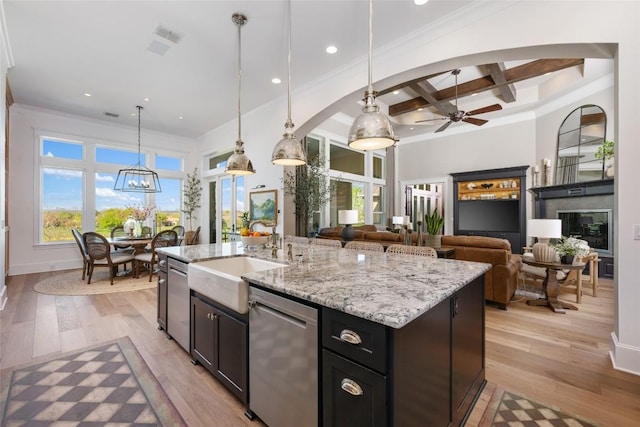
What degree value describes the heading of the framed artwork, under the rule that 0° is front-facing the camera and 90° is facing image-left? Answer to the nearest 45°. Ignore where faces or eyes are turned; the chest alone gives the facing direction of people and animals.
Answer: approximately 45°

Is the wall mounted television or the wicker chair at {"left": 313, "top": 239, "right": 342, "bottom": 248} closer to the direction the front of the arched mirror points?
the wicker chair

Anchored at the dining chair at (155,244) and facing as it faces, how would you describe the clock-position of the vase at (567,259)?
The vase is roughly at 6 o'clock from the dining chair.

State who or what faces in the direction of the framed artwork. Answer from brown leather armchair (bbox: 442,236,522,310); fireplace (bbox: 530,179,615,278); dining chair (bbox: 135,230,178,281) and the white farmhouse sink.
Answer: the fireplace

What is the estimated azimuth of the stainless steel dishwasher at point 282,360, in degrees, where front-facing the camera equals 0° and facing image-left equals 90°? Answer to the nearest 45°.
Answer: approximately 45°

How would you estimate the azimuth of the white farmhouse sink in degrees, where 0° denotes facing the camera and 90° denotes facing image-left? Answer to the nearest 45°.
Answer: approximately 45°

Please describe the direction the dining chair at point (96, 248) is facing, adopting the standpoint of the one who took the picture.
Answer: facing away from the viewer and to the right of the viewer

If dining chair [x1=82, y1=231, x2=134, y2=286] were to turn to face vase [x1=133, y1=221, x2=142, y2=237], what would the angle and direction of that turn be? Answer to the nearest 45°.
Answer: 0° — it already faces it

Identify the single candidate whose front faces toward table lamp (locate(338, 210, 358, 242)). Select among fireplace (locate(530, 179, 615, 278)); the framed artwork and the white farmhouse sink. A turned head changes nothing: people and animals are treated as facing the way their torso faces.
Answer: the fireplace

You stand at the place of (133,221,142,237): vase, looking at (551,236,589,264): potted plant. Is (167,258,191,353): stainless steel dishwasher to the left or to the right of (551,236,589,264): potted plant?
right

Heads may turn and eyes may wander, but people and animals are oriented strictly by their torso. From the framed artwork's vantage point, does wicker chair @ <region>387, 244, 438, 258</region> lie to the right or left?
on its left

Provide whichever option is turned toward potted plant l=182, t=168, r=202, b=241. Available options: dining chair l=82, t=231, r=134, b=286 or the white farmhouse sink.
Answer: the dining chair

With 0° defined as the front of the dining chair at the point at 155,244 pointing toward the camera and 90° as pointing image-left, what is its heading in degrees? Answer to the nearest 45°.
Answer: approximately 135°
